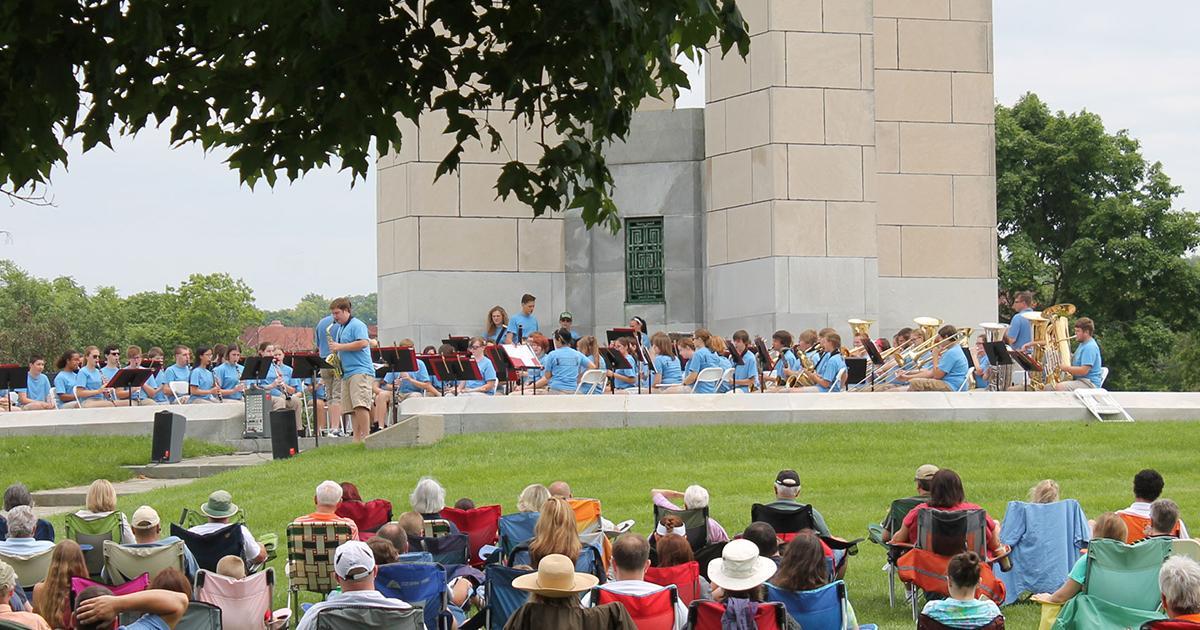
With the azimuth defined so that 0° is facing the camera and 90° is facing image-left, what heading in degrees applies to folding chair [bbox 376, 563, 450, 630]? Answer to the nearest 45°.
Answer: approximately 180°

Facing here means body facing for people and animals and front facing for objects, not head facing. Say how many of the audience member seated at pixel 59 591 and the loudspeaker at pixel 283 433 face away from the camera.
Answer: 1

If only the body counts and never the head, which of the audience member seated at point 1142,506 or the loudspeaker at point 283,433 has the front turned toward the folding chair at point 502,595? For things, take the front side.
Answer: the loudspeaker

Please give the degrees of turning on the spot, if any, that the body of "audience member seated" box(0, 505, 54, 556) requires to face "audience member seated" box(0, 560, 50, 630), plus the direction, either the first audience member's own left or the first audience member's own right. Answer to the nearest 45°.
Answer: approximately 180°

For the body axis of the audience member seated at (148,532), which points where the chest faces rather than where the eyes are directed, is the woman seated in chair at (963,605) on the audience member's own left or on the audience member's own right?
on the audience member's own right

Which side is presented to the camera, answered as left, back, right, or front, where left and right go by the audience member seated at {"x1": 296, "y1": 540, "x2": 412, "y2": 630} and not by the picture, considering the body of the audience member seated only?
back

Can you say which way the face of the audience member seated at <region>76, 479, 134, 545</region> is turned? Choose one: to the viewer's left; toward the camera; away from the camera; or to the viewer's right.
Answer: away from the camera

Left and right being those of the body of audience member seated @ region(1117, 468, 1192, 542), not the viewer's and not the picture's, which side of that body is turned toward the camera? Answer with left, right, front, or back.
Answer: back

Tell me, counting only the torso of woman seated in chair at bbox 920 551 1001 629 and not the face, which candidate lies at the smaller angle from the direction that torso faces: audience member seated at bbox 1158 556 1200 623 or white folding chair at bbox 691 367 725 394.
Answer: the white folding chair

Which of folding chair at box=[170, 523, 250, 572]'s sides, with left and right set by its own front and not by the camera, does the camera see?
back

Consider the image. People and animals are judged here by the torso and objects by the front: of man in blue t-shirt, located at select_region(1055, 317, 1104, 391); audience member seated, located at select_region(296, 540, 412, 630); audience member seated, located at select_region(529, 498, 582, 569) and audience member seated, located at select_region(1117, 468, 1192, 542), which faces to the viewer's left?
the man in blue t-shirt

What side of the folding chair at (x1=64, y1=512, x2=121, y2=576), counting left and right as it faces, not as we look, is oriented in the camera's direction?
back

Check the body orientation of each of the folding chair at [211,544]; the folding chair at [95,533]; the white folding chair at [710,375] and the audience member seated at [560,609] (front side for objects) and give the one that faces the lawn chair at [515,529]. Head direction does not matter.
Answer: the audience member seated
